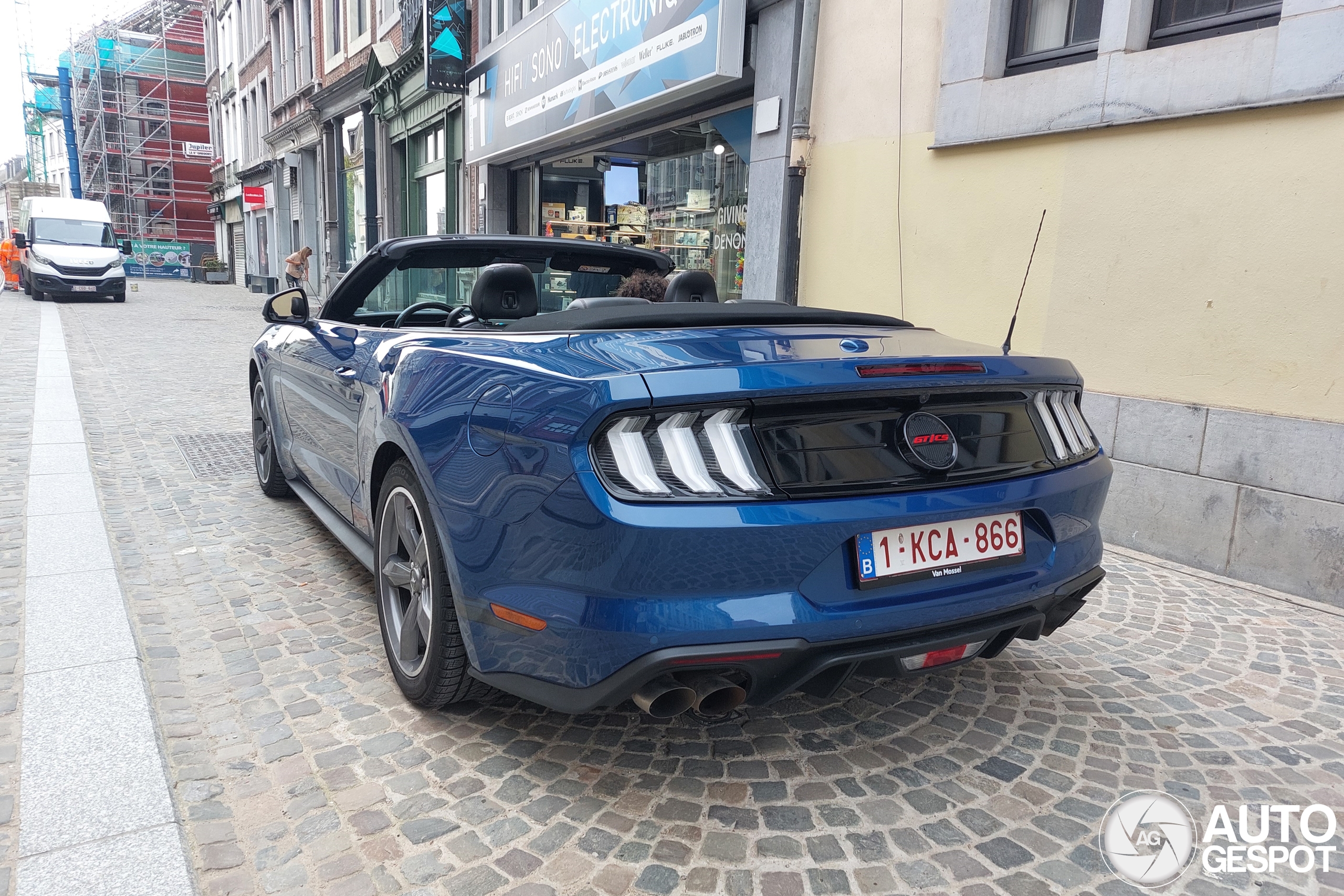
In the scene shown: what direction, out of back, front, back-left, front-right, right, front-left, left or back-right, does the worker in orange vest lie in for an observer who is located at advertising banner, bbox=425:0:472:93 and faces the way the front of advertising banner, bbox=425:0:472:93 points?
back-right

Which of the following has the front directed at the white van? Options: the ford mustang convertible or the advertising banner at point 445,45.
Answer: the ford mustang convertible

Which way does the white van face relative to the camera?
toward the camera

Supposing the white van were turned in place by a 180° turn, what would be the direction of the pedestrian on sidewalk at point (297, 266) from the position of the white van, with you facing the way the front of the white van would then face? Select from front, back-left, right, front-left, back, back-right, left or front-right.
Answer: back-right

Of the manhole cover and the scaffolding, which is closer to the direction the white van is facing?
the manhole cover

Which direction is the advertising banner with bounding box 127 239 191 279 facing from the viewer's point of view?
toward the camera

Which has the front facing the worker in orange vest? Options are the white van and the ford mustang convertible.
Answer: the ford mustang convertible

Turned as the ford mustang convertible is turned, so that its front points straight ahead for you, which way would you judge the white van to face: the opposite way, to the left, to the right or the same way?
the opposite way

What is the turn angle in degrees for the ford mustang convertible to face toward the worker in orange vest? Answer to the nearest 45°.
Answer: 0° — it already faces them

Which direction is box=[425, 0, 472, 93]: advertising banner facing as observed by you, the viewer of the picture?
facing the viewer

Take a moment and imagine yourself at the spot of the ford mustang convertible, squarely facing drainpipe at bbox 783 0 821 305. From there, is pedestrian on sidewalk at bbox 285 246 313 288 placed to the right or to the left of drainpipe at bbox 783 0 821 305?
left

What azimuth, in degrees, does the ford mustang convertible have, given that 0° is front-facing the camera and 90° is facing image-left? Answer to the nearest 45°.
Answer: approximately 135°
